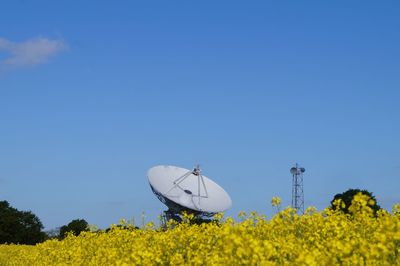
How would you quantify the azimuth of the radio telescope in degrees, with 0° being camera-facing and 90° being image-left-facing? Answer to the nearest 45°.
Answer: approximately 315°
